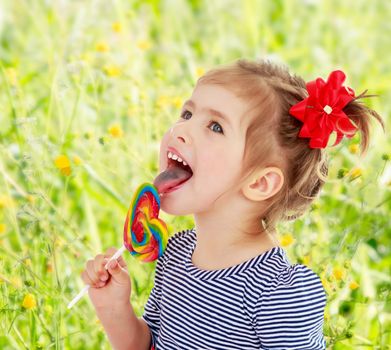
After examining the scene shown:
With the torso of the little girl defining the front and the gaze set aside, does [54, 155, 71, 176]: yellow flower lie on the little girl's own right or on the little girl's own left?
on the little girl's own right

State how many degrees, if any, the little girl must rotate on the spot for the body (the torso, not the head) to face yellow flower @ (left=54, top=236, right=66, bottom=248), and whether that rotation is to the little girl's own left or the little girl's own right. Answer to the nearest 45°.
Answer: approximately 90° to the little girl's own right

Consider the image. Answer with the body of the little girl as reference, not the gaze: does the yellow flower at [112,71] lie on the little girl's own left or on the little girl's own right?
on the little girl's own right

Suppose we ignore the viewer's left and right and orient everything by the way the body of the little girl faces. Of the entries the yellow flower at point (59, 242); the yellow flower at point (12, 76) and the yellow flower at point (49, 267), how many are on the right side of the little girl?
3

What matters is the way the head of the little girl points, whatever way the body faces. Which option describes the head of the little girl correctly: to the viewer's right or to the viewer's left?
to the viewer's left

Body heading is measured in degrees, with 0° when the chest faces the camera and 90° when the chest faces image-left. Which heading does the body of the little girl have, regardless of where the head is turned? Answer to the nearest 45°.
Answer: approximately 45°
